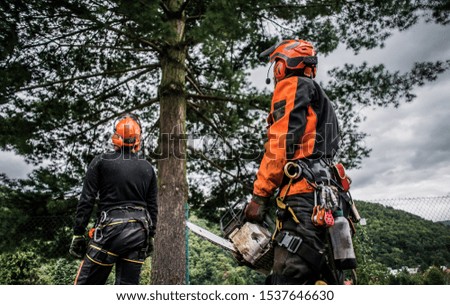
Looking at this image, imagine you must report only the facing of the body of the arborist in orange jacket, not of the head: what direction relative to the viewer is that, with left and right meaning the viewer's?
facing away from the viewer and to the left of the viewer

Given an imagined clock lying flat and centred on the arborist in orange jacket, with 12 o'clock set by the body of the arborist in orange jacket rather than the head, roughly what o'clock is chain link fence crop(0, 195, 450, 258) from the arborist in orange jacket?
The chain link fence is roughly at 12 o'clock from the arborist in orange jacket.

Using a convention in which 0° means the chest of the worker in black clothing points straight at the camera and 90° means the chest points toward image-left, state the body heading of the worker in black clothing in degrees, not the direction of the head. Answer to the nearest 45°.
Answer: approximately 180°

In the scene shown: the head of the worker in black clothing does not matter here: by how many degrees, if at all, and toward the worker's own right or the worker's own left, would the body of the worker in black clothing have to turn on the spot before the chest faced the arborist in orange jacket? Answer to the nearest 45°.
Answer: approximately 135° to the worker's own right

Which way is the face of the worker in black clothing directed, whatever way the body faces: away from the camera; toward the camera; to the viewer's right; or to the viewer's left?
away from the camera
